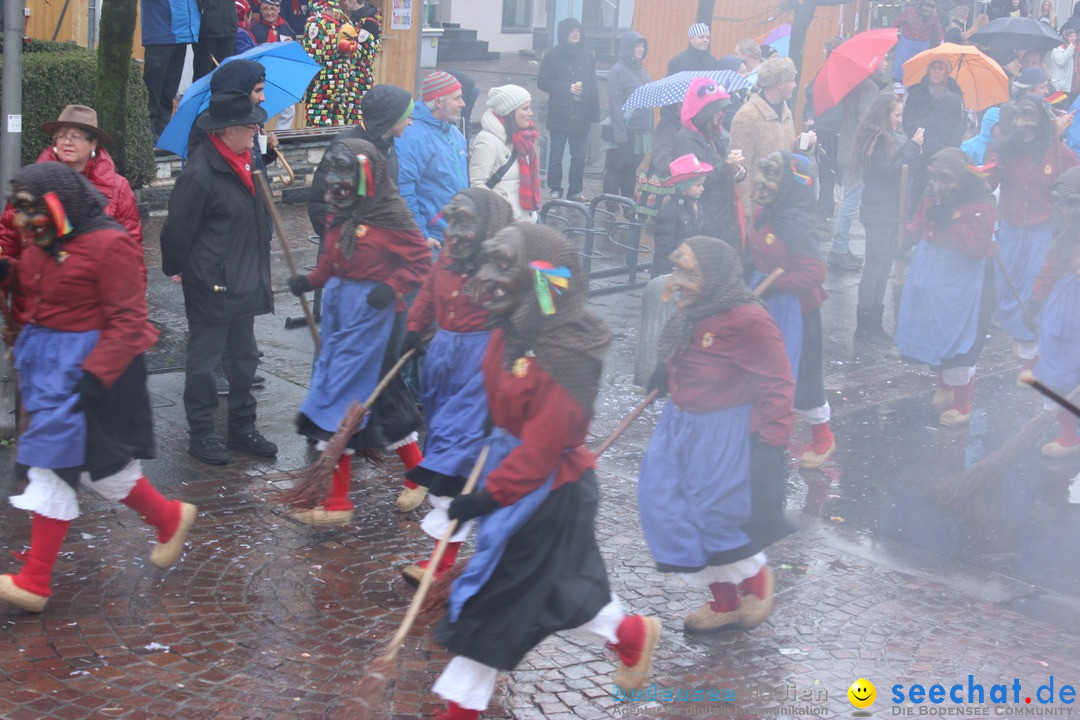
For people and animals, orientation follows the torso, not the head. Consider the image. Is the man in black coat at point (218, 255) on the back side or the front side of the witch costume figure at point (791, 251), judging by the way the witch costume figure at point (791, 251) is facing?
on the front side

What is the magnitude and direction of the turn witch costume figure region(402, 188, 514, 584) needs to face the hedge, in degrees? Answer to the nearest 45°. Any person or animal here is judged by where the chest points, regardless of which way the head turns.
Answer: approximately 90° to its right

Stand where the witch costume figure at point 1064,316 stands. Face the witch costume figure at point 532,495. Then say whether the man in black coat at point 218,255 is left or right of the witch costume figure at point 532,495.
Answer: right

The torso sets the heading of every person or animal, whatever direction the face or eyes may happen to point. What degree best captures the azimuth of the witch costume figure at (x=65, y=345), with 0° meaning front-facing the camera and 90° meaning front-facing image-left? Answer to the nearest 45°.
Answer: approximately 45°

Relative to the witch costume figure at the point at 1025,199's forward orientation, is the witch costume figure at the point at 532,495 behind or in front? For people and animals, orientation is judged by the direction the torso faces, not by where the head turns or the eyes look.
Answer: in front

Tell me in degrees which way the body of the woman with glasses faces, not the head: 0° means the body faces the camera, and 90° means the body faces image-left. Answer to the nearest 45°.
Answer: approximately 45°

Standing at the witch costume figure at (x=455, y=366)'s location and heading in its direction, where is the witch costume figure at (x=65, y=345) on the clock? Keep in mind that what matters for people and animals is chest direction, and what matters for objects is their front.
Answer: the witch costume figure at (x=65, y=345) is roughly at 1 o'clock from the witch costume figure at (x=455, y=366).

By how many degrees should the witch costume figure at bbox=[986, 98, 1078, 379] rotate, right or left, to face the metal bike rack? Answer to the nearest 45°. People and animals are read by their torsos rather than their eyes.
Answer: approximately 90° to its right

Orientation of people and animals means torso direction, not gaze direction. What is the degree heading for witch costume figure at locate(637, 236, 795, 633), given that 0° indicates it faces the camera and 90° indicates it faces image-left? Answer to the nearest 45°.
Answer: approximately 45°

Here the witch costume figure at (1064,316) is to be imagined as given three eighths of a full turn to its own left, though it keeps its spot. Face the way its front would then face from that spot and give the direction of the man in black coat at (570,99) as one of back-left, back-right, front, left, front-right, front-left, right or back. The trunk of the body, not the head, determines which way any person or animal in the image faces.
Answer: back-left

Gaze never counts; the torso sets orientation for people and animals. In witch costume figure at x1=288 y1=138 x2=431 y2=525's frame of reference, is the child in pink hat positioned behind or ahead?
behind

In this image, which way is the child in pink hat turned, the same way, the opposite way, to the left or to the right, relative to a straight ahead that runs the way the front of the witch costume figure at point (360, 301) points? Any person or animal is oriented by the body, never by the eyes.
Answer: to the left

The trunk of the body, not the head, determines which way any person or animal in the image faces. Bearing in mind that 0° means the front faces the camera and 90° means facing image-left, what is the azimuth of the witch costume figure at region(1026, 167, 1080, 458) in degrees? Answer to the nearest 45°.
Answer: approximately 45°
